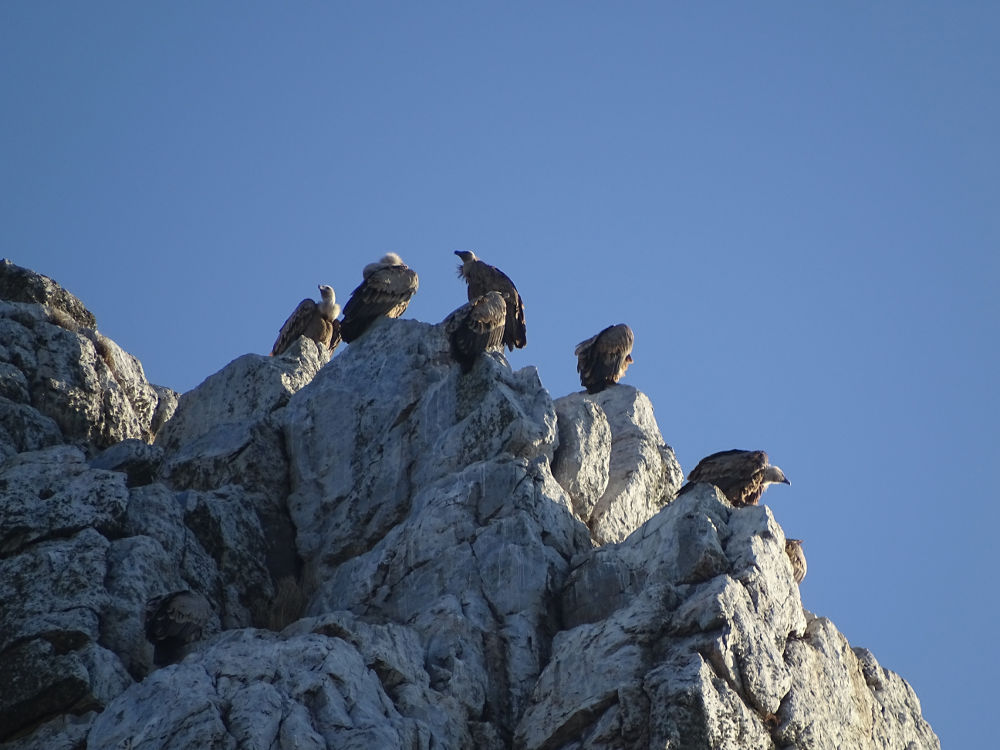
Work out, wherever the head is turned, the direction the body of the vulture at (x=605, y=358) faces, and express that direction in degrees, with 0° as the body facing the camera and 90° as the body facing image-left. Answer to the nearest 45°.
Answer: approximately 225°

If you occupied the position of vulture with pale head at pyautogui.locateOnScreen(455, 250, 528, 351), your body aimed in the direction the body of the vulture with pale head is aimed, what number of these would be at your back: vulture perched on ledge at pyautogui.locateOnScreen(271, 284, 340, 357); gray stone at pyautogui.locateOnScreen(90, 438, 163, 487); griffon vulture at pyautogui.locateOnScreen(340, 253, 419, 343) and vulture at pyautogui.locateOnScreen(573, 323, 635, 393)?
1

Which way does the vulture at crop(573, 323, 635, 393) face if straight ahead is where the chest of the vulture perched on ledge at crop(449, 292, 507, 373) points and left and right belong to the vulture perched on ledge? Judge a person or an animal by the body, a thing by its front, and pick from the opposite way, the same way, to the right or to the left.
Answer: the same way

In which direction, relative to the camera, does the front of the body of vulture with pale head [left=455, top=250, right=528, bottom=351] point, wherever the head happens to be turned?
to the viewer's left

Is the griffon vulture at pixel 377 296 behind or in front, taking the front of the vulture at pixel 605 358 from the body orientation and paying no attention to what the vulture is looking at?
behind

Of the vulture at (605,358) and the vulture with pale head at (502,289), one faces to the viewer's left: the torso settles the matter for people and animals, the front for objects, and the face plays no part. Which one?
the vulture with pale head

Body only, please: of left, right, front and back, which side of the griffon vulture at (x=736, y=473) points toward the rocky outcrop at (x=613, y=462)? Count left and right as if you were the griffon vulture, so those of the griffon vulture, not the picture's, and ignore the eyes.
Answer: back

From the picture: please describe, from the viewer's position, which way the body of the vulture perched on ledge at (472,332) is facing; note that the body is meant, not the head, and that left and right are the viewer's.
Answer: facing away from the viewer and to the right of the viewer

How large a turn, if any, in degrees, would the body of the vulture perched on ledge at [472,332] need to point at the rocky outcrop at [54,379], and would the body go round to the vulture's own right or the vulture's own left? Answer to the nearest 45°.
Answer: approximately 135° to the vulture's own left

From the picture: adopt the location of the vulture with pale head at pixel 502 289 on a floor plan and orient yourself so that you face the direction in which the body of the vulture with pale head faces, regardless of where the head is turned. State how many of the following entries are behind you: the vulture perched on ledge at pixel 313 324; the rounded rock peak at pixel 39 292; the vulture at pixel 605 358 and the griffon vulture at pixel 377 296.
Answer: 1

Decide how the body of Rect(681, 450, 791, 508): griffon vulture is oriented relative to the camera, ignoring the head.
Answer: to the viewer's right

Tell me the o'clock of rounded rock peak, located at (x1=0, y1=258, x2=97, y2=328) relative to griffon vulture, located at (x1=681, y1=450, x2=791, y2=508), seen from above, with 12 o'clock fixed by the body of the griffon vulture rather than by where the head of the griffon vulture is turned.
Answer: The rounded rock peak is roughly at 6 o'clock from the griffon vulture.
